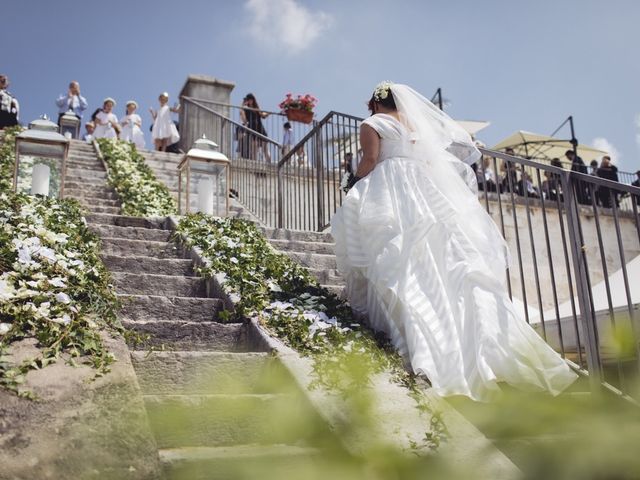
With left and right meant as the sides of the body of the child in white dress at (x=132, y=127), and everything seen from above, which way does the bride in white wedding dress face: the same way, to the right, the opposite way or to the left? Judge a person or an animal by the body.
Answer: the opposite way

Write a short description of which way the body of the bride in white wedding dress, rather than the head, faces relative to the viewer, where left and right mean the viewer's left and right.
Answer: facing away from the viewer and to the left of the viewer

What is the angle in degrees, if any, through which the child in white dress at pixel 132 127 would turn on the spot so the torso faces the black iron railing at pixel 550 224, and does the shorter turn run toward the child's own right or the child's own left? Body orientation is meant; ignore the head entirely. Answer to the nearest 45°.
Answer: approximately 45° to the child's own left

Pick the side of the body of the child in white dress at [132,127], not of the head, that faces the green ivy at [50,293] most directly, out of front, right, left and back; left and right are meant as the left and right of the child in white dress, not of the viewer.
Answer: front

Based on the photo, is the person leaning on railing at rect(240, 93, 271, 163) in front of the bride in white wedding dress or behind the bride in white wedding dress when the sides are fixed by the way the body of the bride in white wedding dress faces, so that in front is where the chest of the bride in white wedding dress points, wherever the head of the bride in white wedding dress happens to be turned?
in front

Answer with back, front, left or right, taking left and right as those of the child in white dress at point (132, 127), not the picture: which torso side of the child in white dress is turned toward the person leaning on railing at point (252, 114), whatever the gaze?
left

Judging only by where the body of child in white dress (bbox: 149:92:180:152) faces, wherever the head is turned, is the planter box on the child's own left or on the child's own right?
on the child's own left

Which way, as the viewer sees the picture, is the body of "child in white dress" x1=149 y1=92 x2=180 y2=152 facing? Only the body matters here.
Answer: toward the camera

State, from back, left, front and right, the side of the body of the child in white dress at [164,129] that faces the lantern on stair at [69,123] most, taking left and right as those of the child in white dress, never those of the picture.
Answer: right

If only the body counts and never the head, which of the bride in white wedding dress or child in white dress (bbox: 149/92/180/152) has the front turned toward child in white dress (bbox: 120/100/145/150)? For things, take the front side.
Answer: the bride in white wedding dress

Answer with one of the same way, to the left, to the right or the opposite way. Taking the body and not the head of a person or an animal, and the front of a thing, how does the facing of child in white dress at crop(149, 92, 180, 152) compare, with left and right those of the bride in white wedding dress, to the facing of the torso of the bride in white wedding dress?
the opposite way

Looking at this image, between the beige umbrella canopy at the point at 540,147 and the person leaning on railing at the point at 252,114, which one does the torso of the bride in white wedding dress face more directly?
the person leaning on railing

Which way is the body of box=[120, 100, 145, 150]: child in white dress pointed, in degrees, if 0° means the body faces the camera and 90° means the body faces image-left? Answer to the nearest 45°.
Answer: approximately 0°

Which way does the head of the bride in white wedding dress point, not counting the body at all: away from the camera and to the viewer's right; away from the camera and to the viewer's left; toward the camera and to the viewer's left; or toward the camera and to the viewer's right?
away from the camera and to the viewer's left
